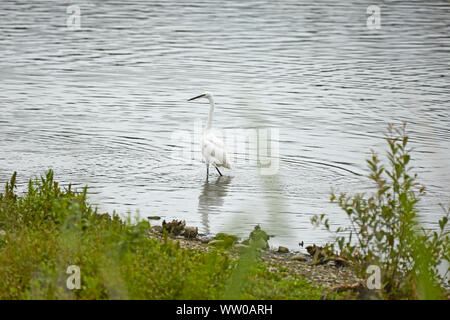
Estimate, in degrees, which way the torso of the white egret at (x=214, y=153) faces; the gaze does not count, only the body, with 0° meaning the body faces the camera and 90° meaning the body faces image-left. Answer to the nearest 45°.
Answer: approximately 90°

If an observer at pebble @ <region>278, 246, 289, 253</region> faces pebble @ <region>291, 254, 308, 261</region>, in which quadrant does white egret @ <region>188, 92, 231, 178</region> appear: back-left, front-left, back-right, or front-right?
back-left
